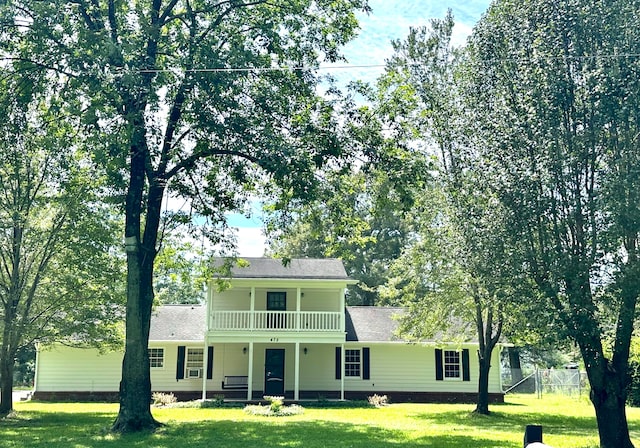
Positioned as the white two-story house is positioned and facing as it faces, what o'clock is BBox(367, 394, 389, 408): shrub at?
The shrub is roughly at 10 o'clock from the white two-story house.

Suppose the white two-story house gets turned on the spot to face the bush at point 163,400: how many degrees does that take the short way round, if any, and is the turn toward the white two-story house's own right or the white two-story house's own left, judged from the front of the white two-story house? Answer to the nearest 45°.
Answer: approximately 45° to the white two-story house's own right

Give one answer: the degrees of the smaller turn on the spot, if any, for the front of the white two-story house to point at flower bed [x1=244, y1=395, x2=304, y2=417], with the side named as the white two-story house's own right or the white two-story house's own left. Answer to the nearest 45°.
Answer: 0° — it already faces it

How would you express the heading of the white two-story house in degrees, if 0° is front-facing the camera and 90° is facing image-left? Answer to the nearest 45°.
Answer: approximately 0°

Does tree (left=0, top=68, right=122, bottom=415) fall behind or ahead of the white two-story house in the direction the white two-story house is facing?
ahead

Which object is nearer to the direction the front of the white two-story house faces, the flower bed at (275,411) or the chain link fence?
the flower bed
